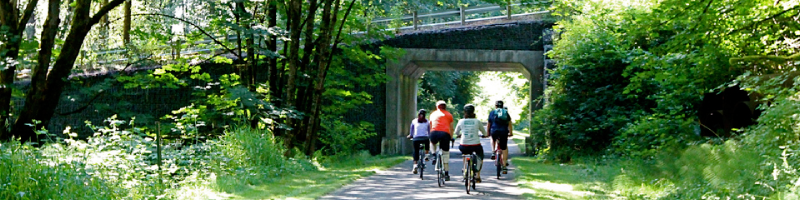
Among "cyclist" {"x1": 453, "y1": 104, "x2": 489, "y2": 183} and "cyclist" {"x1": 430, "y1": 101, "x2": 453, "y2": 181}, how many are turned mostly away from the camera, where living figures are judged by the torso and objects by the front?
2

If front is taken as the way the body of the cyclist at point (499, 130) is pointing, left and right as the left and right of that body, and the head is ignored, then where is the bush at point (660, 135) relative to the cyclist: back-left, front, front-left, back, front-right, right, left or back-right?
right

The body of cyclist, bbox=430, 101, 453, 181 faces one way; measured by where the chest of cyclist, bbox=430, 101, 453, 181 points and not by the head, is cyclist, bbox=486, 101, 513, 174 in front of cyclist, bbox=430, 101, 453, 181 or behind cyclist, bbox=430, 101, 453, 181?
in front

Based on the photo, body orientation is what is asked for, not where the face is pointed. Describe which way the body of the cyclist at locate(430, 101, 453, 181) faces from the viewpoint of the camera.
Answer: away from the camera

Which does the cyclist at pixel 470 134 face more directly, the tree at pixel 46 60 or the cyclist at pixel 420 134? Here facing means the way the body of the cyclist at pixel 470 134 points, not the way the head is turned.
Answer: the cyclist

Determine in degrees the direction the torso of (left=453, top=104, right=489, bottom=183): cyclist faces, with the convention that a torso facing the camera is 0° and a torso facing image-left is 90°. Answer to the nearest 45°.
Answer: approximately 180°

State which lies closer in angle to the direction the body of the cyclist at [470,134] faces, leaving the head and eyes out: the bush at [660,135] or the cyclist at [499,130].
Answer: the cyclist

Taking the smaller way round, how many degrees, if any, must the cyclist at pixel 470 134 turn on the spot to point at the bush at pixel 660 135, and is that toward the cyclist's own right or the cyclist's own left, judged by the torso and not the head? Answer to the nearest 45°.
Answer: approximately 45° to the cyclist's own right

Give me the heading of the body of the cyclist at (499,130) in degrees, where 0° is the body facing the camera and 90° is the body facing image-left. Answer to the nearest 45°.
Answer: approximately 180°

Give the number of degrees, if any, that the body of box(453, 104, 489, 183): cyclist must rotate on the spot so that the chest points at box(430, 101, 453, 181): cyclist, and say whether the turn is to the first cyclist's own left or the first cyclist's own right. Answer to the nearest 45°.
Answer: approximately 45° to the first cyclist's own left

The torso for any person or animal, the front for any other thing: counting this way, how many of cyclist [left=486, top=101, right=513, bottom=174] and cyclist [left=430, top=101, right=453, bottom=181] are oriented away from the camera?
2
